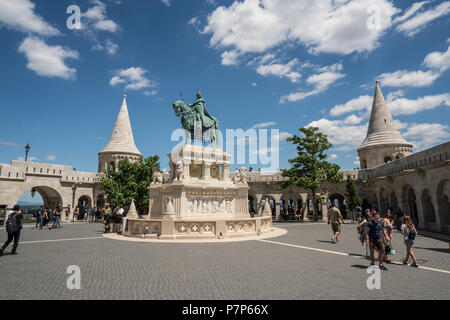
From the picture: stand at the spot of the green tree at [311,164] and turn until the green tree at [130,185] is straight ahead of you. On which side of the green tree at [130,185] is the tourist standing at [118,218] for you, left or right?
left

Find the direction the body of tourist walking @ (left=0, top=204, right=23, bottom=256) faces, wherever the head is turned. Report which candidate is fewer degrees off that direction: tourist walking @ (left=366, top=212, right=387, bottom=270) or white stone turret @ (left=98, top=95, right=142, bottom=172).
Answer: the white stone turret
